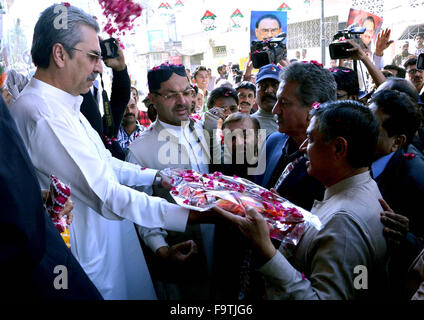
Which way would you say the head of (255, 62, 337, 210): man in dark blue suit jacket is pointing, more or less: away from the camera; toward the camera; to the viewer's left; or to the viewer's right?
to the viewer's left

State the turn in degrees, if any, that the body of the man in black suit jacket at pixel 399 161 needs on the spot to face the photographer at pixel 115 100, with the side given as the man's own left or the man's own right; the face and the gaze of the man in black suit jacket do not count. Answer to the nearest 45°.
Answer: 0° — they already face them

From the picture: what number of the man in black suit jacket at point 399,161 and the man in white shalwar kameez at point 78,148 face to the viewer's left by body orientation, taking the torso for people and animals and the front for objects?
1

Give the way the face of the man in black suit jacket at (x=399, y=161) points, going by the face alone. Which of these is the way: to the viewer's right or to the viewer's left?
to the viewer's left

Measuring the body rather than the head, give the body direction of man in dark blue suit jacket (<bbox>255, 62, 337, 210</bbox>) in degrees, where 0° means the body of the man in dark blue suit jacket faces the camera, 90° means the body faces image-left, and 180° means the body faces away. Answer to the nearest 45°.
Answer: approximately 45°

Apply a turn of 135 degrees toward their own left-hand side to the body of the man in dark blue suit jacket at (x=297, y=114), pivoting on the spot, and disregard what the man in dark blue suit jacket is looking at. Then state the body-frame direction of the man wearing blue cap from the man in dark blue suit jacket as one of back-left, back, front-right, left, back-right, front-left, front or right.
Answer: left

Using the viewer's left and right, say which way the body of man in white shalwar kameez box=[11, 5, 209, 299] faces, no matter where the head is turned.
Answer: facing to the right of the viewer

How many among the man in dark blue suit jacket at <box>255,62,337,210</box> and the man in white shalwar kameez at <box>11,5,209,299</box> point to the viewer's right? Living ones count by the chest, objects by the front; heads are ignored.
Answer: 1

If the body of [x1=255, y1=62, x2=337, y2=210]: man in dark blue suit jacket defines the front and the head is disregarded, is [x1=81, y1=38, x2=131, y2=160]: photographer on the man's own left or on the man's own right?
on the man's own right

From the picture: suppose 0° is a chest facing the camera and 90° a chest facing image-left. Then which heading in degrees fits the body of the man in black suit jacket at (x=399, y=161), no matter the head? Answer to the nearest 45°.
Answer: approximately 90°
